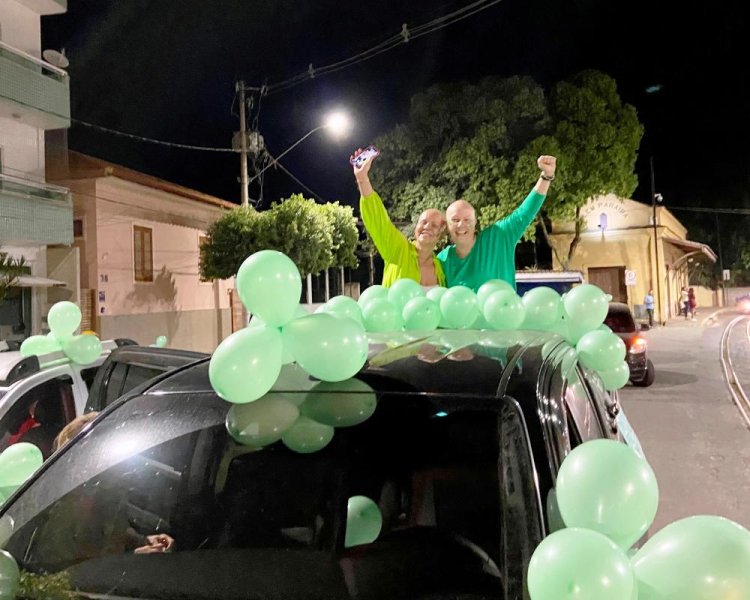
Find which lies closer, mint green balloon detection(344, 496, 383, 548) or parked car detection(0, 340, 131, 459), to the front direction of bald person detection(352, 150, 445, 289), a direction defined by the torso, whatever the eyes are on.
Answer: the mint green balloon

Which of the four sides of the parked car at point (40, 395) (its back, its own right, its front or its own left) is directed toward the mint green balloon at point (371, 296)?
left

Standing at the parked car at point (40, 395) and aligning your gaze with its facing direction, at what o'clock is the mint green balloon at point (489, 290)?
The mint green balloon is roughly at 9 o'clock from the parked car.

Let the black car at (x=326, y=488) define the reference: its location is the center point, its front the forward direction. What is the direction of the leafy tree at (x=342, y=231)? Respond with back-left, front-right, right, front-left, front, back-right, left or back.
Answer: back-right

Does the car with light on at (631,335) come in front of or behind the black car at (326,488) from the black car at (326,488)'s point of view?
behind

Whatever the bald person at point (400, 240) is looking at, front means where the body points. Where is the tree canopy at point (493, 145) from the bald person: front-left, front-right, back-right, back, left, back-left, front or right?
back

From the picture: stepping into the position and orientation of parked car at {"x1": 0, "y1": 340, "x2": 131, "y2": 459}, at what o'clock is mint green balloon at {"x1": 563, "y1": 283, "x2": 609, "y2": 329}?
The mint green balloon is roughly at 9 o'clock from the parked car.
